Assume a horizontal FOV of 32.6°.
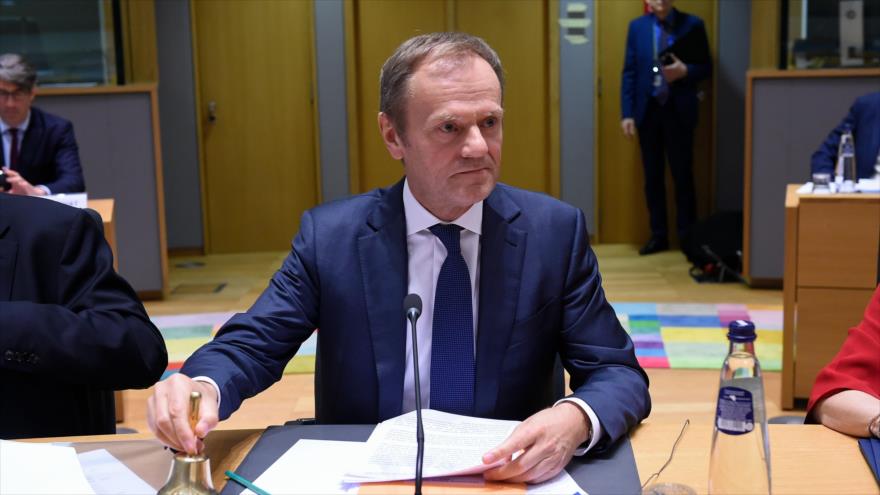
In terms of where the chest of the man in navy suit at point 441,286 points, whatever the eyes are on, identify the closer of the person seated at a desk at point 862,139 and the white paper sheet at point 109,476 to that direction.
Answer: the white paper sheet

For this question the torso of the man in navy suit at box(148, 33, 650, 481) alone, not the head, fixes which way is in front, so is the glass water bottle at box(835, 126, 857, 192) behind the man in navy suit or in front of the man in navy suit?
behind

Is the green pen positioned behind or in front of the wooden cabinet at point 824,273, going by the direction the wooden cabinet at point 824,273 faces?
in front

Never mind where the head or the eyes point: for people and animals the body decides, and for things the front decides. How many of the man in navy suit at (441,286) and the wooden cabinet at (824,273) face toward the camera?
2

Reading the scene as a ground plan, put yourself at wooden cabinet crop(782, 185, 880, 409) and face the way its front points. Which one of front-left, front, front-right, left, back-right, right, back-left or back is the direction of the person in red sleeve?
front

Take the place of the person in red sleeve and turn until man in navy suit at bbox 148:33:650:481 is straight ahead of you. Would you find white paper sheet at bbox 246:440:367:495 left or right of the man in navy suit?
left

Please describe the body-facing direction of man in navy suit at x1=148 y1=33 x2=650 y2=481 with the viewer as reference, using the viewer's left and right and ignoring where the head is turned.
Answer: facing the viewer
